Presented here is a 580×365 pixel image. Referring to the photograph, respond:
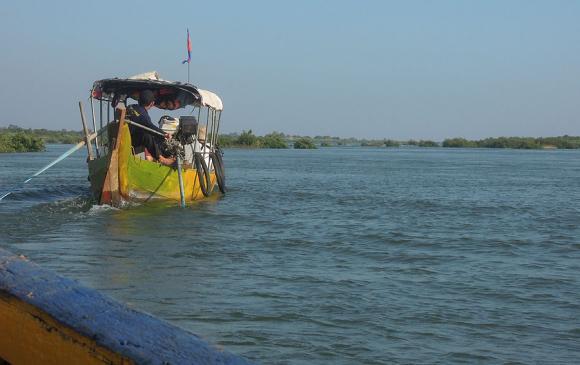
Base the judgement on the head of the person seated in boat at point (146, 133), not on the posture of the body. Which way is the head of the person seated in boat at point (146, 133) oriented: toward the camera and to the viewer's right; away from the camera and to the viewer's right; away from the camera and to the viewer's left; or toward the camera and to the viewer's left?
away from the camera and to the viewer's right

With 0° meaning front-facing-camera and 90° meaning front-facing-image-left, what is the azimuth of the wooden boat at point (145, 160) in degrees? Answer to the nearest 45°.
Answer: approximately 225°
